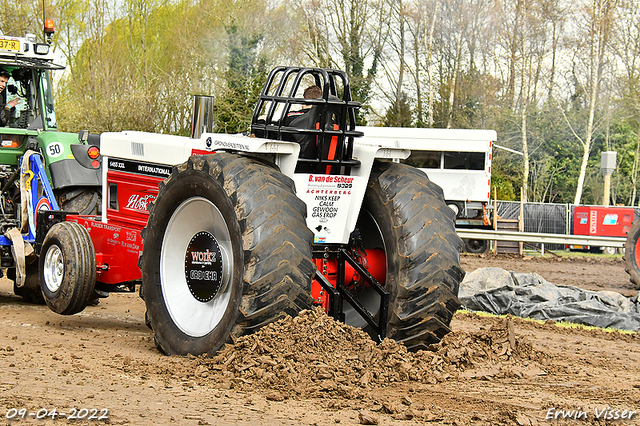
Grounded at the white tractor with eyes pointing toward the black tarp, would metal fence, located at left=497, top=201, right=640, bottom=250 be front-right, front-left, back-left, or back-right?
front-left

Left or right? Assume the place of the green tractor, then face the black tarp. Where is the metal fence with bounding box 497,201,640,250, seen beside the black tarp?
left

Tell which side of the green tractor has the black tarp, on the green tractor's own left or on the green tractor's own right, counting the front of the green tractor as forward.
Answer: on the green tractor's own right

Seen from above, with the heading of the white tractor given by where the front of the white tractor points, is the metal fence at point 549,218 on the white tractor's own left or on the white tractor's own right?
on the white tractor's own right

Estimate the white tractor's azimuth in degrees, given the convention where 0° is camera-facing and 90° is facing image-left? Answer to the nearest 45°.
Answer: approximately 135°

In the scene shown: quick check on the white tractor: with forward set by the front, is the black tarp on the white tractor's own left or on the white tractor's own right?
on the white tractor's own right
